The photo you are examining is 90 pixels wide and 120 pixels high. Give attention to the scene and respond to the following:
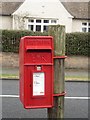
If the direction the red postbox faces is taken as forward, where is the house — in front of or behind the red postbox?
behind

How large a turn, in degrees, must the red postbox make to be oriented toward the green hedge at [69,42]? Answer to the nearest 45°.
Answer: approximately 180°

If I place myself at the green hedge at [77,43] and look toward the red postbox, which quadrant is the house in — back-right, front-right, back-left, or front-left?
back-right

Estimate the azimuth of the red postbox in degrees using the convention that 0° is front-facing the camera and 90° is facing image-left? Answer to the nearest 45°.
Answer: approximately 0°

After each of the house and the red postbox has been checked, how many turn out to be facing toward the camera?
2

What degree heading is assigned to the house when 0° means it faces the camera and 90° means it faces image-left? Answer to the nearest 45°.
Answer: approximately 0°

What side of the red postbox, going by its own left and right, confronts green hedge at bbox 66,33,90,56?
back

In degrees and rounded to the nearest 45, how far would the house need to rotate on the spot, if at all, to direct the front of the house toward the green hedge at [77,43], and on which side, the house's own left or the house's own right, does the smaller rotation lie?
0° — it already faces it

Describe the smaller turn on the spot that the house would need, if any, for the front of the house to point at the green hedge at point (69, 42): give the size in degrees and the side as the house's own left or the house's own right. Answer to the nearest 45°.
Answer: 0° — it already faces it
